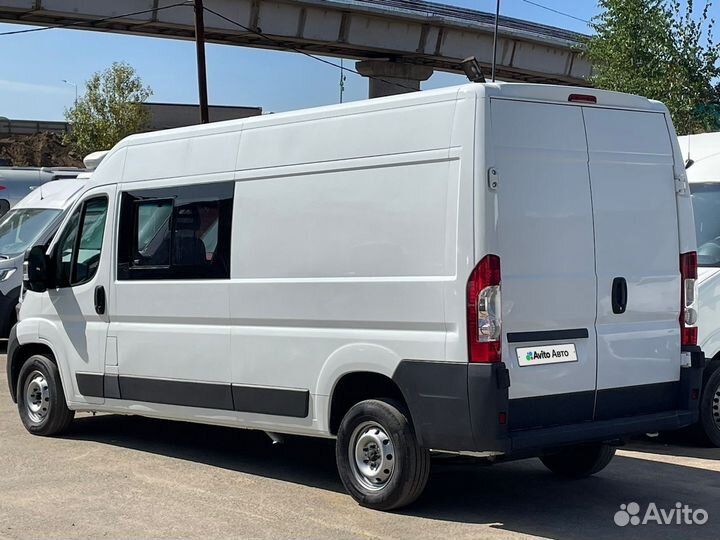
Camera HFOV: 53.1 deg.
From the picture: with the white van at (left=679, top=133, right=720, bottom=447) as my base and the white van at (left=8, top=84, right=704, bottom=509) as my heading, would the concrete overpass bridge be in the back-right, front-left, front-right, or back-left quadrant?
back-right

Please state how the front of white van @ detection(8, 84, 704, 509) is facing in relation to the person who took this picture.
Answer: facing away from the viewer and to the left of the viewer

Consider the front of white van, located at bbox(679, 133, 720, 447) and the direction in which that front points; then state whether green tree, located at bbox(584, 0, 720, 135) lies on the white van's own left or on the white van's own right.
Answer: on the white van's own right

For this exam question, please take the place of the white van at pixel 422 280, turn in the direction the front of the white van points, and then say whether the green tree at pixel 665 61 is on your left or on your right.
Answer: on your right

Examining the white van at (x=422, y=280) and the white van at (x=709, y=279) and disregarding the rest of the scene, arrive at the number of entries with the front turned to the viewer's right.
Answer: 0

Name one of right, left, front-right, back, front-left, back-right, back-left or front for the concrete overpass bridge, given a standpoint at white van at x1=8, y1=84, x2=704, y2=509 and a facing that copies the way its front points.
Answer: front-right

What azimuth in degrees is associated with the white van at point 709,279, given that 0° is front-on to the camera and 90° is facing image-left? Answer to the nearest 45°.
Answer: approximately 45°

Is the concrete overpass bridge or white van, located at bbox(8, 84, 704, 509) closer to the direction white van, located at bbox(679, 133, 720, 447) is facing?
the white van
